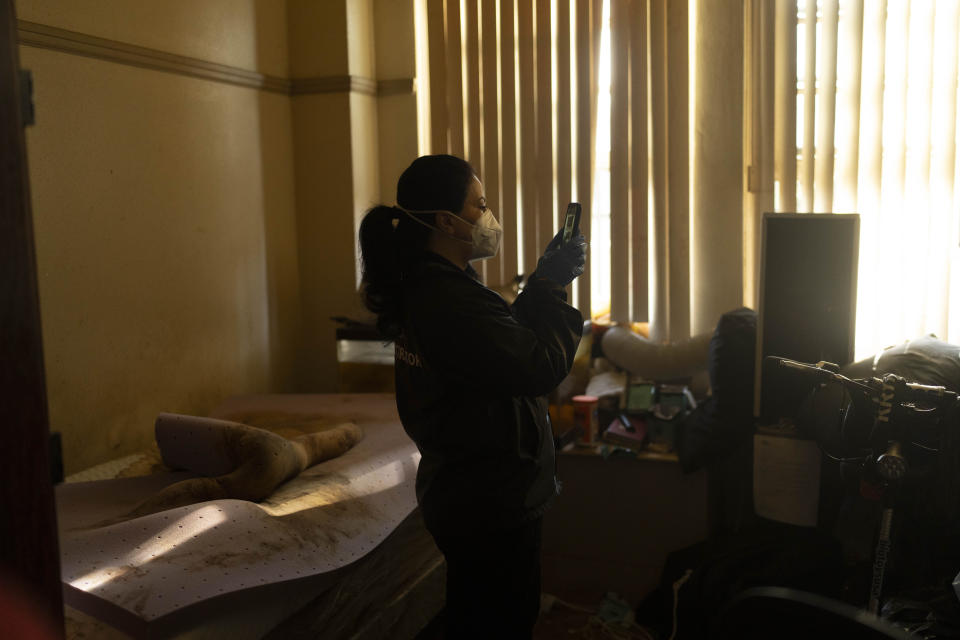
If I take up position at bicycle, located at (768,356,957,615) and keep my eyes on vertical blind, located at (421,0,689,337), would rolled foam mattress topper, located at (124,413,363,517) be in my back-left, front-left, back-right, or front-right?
front-left

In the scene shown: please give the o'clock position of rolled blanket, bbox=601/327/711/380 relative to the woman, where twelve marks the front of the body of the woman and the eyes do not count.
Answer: The rolled blanket is roughly at 10 o'clock from the woman.

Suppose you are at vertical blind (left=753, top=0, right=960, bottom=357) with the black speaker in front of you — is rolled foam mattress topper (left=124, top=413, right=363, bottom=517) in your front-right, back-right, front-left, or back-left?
front-right

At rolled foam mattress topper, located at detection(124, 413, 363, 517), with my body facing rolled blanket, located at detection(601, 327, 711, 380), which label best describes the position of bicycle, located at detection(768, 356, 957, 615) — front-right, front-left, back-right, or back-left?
front-right

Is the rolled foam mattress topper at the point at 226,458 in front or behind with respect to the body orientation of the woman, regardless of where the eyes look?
behind

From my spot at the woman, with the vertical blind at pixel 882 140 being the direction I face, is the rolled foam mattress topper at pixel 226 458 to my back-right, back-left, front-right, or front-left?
back-left

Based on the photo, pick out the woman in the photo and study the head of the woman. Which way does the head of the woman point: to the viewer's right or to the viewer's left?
to the viewer's right

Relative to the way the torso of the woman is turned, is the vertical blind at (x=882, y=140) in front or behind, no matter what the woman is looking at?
in front

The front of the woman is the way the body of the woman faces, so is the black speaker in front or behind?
in front

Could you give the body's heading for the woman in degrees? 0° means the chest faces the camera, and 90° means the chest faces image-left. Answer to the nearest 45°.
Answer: approximately 270°

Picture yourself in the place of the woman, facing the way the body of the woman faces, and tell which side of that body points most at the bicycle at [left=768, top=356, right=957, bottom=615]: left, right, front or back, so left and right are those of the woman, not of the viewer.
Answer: front

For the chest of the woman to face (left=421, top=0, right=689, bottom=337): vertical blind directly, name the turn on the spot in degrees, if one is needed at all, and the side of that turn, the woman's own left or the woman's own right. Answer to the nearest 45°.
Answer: approximately 90° to the woman's own left

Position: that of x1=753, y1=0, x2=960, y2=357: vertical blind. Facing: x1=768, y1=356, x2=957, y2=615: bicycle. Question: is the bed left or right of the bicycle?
right

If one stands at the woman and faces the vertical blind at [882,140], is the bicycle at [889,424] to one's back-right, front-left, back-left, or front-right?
front-right
